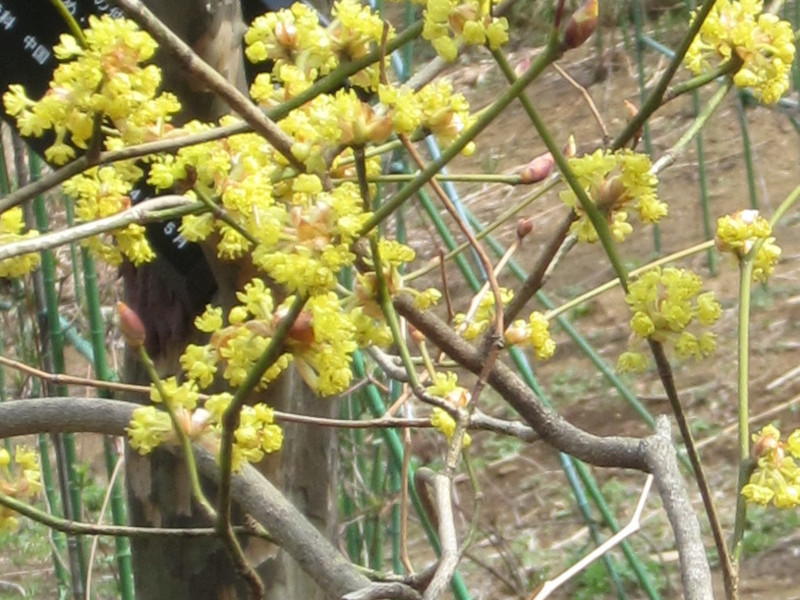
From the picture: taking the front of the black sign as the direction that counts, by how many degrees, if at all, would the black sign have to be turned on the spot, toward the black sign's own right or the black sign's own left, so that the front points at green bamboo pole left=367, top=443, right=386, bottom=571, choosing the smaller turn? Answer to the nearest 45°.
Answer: approximately 135° to the black sign's own left

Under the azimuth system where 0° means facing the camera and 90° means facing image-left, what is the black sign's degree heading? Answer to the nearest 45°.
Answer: approximately 0°

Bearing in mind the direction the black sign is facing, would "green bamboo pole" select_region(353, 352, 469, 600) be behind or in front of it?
behind
